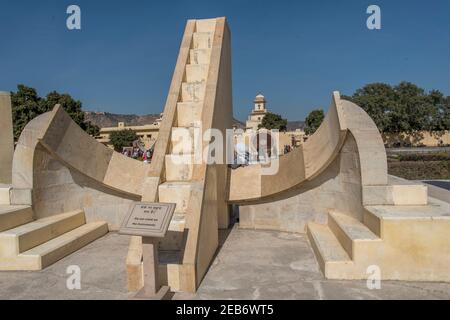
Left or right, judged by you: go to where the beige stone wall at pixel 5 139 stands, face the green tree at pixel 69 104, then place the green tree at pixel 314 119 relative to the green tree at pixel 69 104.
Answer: right

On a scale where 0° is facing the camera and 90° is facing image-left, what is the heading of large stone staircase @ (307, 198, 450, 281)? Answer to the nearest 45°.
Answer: approximately 90°

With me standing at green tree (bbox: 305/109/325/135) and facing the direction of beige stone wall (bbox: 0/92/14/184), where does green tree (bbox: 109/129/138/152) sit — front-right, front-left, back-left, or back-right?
front-right

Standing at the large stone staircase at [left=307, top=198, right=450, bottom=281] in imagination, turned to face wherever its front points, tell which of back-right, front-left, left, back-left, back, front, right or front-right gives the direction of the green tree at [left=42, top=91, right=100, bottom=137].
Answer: front-right

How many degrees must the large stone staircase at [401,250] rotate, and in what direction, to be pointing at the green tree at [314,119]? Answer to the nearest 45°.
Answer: approximately 90° to its right

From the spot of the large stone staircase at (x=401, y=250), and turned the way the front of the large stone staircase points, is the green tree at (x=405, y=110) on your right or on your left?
on your right

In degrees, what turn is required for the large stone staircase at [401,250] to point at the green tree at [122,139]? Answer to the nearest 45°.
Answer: approximately 45° to its right

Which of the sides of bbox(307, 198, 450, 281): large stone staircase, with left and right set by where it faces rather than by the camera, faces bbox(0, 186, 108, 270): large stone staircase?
front
